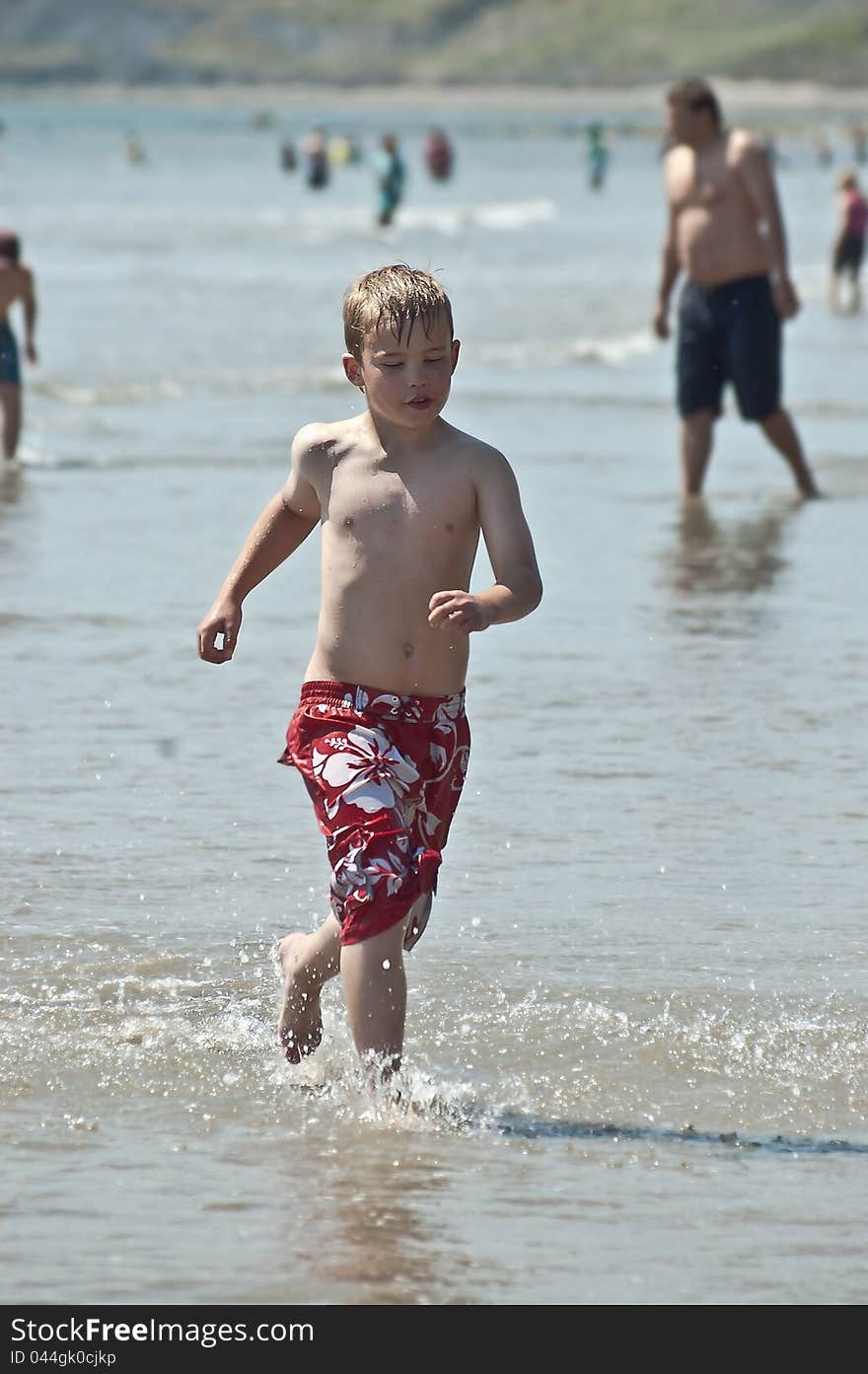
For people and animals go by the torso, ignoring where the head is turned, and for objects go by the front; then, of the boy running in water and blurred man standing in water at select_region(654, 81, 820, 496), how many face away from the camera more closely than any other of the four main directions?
0

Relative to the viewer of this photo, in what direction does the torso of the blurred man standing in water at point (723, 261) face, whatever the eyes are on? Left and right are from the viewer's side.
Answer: facing the viewer and to the left of the viewer

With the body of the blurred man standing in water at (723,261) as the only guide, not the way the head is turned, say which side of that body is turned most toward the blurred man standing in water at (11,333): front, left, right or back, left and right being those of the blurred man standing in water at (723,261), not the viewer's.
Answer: right

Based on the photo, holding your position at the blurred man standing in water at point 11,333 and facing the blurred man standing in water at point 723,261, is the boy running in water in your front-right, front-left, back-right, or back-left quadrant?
front-right

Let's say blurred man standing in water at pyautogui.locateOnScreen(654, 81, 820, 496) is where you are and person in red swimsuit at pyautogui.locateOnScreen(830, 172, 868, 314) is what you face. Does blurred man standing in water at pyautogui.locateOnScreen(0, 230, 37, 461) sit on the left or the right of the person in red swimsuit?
left

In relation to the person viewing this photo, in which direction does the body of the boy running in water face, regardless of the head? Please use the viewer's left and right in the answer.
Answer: facing the viewer and to the right of the viewer

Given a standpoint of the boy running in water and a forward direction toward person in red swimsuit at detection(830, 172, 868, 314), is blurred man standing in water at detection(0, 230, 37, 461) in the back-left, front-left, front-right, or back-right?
front-left

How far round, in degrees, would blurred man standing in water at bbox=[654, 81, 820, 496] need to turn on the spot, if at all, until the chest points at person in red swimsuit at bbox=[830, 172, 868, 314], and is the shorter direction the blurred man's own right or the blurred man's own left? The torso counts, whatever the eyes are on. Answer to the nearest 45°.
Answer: approximately 135° to the blurred man's own right
